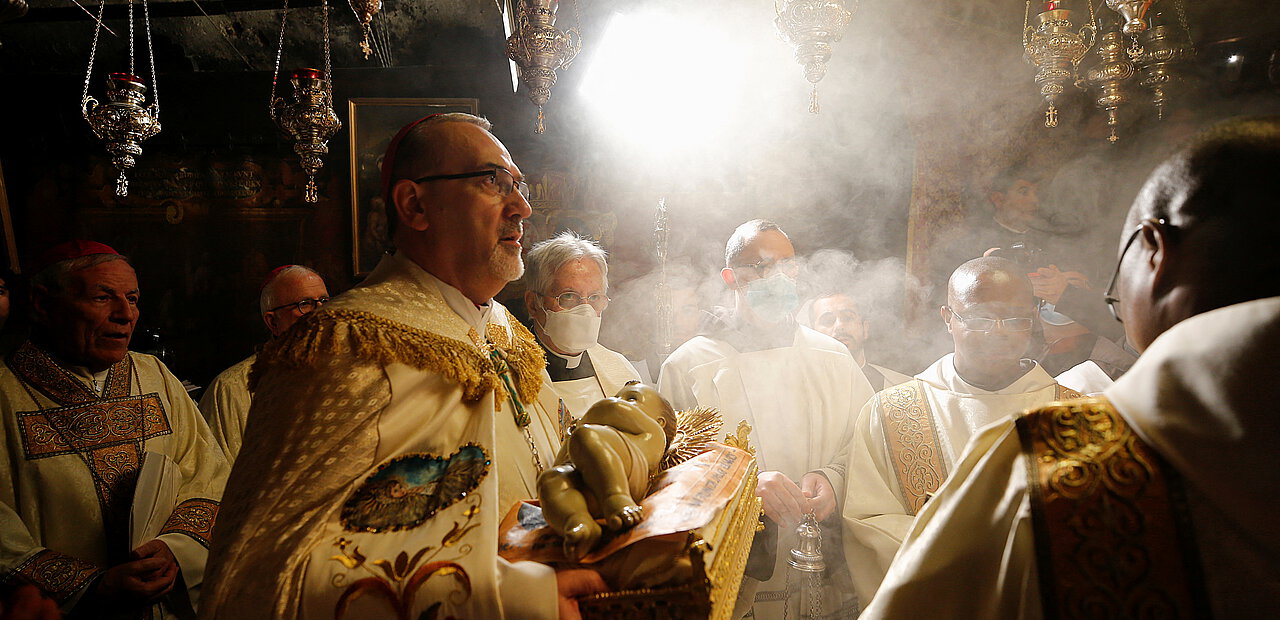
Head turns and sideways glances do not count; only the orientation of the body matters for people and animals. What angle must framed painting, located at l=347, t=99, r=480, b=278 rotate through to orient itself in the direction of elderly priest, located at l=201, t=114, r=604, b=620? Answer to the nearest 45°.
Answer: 0° — it already faces them

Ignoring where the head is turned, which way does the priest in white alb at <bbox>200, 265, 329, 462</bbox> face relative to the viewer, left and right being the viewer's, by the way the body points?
facing the viewer and to the right of the viewer

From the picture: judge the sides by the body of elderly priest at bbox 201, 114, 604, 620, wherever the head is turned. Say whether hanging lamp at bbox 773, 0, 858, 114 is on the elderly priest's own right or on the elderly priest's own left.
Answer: on the elderly priest's own left

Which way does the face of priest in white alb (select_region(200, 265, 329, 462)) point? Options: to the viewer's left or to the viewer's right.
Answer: to the viewer's right

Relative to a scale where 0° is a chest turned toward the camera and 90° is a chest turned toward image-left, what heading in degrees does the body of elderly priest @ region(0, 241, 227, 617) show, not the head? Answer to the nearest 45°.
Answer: approximately 315°

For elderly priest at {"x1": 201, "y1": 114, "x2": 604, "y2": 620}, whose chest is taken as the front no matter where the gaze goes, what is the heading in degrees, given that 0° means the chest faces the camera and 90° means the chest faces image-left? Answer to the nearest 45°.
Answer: approximately 315°

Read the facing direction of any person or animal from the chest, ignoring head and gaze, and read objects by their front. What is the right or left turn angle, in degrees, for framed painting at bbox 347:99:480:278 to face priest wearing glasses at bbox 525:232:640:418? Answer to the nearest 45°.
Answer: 0° — it already faces them

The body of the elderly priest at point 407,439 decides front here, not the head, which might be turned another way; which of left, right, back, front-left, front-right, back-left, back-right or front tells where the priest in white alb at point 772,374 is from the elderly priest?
left
